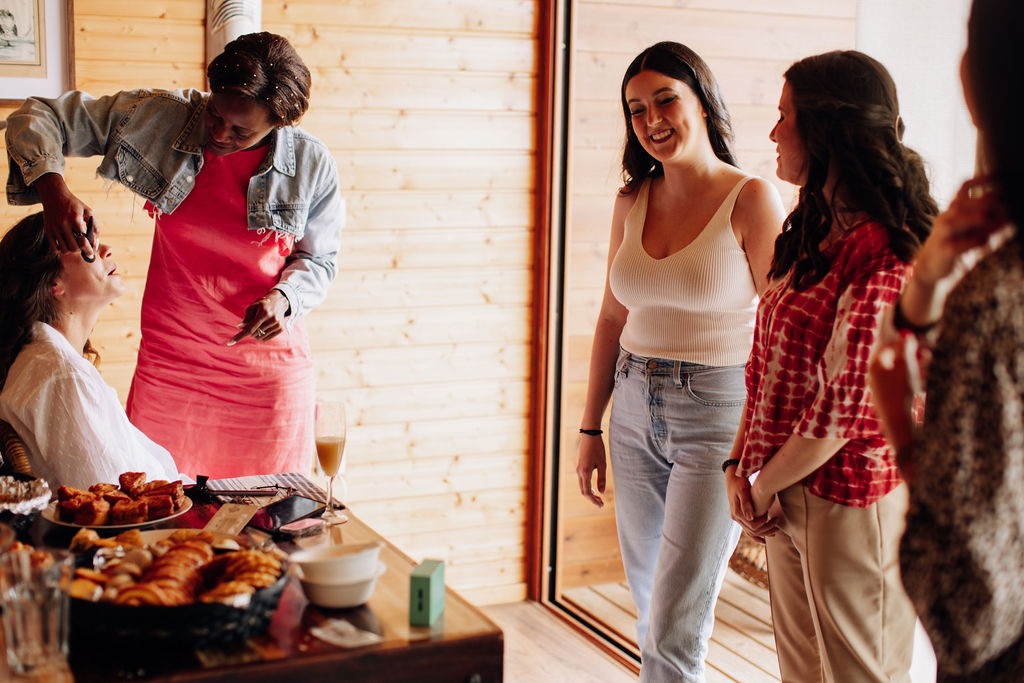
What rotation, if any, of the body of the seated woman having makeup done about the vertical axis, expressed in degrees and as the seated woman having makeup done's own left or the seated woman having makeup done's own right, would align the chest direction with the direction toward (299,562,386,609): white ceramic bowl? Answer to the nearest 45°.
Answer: approximately 90° to the seated woman having makeup done's own right

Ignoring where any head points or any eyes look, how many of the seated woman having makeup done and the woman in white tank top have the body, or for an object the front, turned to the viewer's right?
1

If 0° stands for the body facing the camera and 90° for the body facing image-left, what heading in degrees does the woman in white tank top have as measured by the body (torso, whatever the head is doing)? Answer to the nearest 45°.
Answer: approximately 45°

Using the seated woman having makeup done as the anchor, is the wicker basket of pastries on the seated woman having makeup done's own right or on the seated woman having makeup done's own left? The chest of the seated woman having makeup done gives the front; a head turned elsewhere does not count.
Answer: on the seated woman having makeup done's own right

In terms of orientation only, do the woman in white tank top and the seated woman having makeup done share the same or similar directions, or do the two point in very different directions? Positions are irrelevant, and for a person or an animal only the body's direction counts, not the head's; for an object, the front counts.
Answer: very different directions

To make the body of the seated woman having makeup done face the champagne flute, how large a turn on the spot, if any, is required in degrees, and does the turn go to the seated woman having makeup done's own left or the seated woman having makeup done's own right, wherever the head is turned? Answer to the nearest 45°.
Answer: approximately 45° to the seated woman having makeup done's own right

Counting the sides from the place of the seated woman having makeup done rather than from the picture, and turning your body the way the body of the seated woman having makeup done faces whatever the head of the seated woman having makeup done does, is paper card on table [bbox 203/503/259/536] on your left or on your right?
on your right

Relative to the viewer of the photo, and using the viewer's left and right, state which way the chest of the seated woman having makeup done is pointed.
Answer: facing to the right of the viewer
